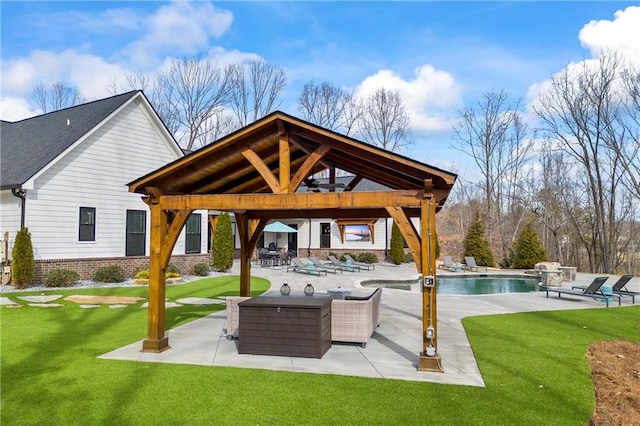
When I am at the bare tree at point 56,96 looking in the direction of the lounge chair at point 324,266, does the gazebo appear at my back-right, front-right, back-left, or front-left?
front-right

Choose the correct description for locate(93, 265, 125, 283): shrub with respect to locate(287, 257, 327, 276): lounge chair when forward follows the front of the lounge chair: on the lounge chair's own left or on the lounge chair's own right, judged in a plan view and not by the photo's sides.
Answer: on the lounge chair's own right

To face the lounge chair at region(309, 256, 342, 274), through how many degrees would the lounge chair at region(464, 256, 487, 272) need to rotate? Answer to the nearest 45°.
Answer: approximately 90° to its right

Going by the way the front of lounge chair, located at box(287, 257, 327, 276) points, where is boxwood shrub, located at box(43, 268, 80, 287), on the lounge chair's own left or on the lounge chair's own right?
on the lounge chair's own right

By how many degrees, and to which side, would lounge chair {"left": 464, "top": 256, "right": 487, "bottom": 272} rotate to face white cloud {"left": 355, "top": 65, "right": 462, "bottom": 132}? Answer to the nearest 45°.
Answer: approximately 135° to its left

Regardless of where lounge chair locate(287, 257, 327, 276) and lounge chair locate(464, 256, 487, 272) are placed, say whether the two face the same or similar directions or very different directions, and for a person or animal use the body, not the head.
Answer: same or similar directions

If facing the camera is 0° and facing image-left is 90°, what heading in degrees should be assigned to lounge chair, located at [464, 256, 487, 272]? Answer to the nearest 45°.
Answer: approximately 315°

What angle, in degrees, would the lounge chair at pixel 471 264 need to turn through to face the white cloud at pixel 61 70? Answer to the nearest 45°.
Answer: approximately 135° to its right
